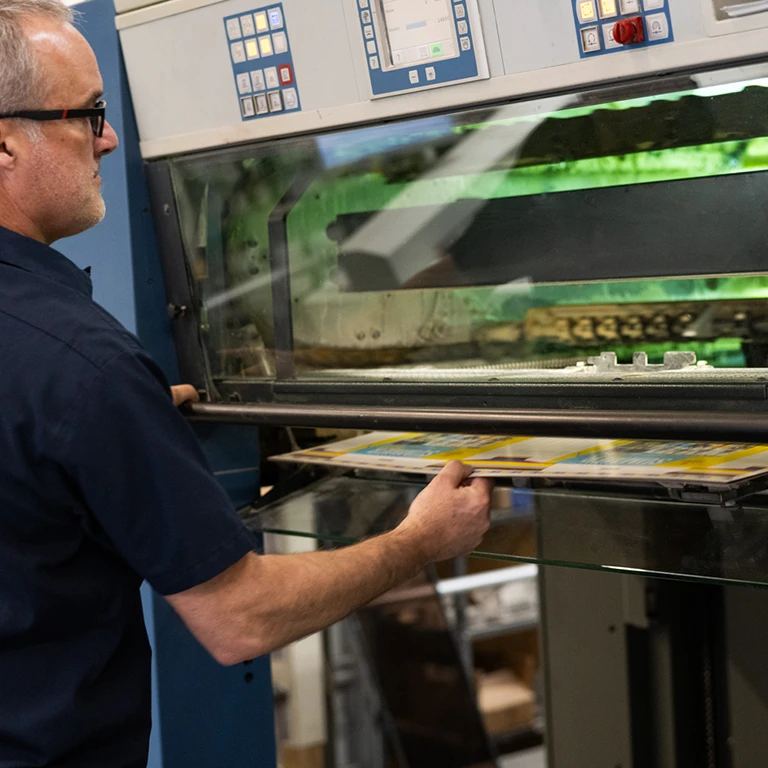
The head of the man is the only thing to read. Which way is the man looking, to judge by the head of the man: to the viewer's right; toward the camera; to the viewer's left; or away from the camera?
to the viewer's right

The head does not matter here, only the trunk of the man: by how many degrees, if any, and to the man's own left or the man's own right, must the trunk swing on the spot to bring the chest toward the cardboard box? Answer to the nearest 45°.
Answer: approximately 45° to the man's own left

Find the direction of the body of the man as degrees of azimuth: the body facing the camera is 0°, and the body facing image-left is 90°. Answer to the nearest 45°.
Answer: approximately 225°
